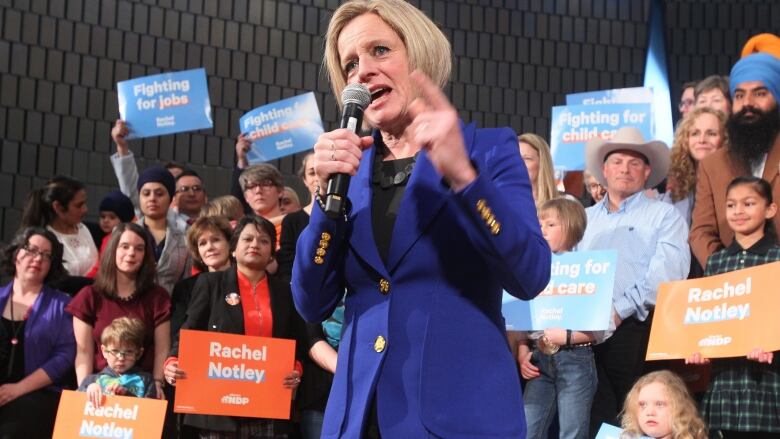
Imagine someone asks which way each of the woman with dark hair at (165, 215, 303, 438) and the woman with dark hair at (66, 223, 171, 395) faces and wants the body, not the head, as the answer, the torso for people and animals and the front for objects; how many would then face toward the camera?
2

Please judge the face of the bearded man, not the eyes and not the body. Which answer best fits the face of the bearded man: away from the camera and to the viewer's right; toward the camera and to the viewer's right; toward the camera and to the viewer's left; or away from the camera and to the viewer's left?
toward the camera and to the viewer's left

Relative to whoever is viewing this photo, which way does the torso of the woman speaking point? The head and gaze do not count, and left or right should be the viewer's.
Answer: facing the viewer and to the left of the viewer

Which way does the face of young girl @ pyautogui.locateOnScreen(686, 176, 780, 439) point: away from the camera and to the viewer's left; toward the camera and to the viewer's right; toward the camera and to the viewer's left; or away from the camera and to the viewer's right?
toward the camera and to the viewer's left
